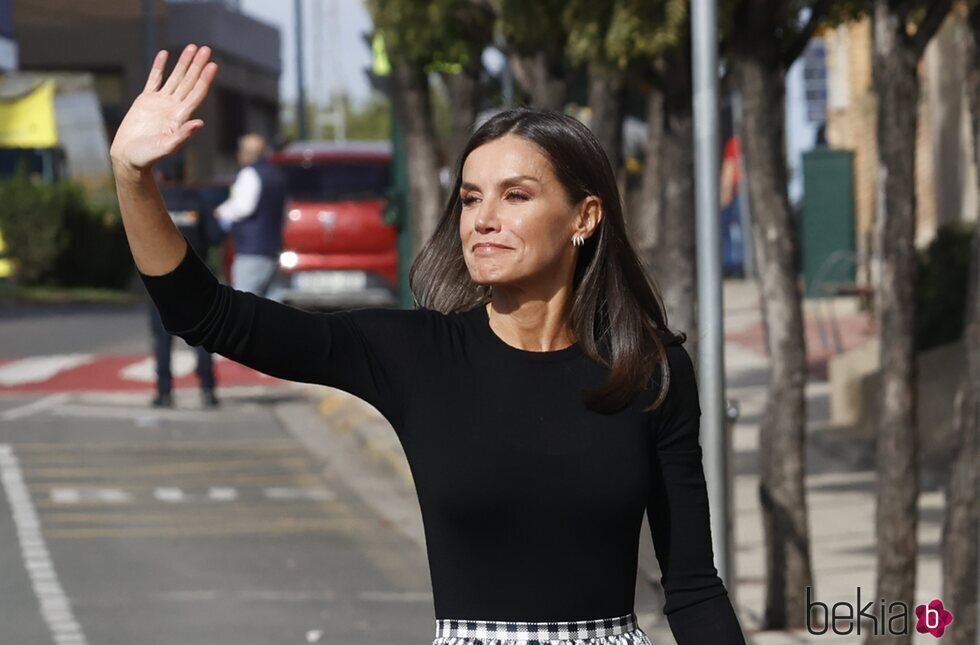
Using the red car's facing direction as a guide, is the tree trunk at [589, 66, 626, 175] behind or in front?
behind

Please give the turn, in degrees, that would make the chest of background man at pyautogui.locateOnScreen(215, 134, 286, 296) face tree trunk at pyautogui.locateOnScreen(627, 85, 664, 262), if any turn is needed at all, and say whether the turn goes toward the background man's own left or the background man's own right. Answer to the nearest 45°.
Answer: approximately 180°

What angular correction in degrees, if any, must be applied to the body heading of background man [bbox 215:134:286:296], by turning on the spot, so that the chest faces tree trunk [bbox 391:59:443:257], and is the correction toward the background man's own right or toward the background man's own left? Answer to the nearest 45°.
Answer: approximately 135° to the background man's own right

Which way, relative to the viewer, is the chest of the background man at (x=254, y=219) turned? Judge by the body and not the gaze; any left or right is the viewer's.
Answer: facing away from the viewer and to the left of the viewer
